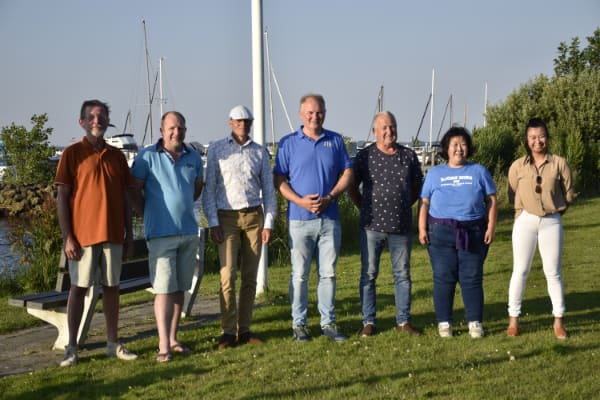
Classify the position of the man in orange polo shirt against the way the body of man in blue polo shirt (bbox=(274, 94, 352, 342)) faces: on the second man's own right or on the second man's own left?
on the second man's own right

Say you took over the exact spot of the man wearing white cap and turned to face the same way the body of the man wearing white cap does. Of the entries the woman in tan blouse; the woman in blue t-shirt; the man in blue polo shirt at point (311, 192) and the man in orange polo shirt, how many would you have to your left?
3

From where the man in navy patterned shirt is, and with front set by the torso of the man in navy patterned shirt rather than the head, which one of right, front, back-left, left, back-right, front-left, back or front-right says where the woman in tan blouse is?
left

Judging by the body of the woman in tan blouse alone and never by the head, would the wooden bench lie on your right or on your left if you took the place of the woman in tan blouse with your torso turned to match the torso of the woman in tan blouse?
on your right

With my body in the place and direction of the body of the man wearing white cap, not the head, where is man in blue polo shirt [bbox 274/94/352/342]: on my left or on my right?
on my left

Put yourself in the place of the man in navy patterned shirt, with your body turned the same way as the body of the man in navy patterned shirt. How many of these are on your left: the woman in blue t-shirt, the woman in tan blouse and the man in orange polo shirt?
2
